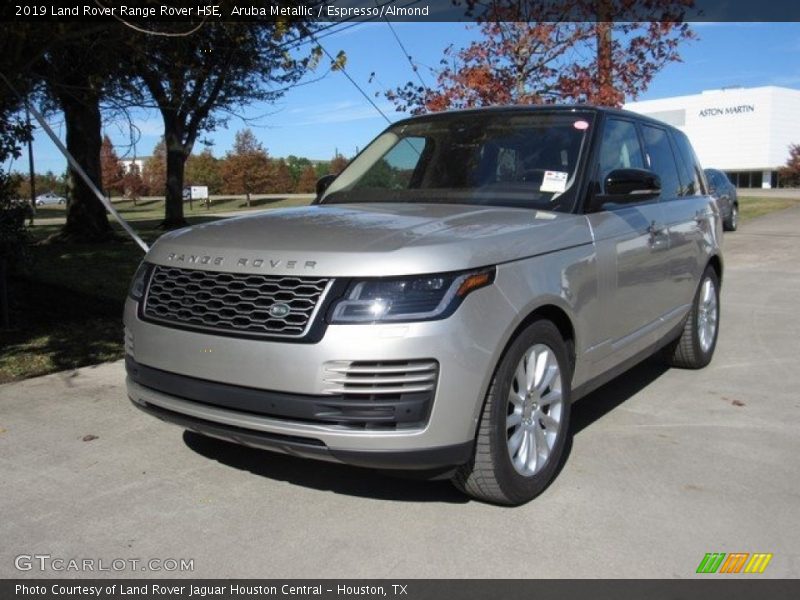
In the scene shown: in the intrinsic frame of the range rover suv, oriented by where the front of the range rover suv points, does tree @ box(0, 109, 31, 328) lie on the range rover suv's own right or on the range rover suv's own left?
on the range rover suv's own right

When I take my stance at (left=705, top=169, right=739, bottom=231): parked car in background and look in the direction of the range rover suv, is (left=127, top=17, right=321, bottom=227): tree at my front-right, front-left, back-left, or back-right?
front-right

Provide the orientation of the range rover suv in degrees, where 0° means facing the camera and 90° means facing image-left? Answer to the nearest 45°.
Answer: approximately 45°

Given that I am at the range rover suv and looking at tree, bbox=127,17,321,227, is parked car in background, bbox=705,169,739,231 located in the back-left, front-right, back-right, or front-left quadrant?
front-right

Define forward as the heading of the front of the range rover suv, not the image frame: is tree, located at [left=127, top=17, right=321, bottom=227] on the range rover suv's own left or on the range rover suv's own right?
on the range rover suv's own right

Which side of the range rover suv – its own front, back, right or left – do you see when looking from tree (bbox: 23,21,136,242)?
right

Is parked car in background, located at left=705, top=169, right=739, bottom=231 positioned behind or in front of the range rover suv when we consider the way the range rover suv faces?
behind
